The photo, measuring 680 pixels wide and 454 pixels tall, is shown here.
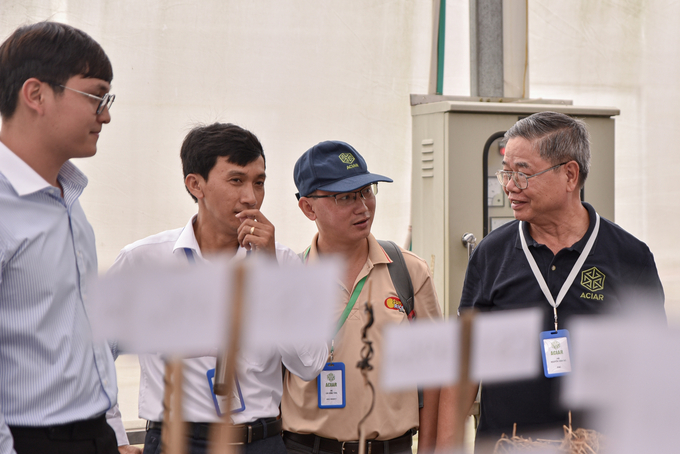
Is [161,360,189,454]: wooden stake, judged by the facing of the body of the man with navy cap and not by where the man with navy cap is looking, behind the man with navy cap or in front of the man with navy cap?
in front

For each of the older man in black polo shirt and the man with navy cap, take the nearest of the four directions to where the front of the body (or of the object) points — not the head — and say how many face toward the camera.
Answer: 2

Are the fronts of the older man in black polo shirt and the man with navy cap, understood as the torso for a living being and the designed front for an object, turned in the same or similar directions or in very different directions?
same or similar directions

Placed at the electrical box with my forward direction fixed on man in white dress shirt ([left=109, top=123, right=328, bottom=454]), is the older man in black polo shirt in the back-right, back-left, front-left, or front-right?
front-left

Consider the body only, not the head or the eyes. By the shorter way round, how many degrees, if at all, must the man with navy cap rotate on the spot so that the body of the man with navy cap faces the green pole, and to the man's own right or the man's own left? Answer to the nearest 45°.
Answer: approximately 180°

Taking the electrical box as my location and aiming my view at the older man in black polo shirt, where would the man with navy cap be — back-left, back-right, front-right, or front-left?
front-right

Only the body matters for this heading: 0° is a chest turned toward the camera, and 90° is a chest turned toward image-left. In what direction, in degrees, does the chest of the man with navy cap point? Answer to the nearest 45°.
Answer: approximately 0°

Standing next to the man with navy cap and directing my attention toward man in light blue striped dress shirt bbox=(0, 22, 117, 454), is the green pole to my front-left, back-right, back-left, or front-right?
back-right

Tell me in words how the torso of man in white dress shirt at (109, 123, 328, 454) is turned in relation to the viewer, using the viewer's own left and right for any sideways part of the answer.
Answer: facing the viewer and to the right of the viewer

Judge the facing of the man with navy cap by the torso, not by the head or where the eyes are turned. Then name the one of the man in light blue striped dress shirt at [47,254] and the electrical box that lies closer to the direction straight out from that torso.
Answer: the man in light blue striped dress shirt

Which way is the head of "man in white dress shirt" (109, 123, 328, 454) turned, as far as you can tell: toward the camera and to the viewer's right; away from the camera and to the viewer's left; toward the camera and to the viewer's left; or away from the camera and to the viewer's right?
toward the camera and to the viewer's right

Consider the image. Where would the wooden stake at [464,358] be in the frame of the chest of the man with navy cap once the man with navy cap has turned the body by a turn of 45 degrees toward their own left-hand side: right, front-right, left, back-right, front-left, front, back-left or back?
front-right

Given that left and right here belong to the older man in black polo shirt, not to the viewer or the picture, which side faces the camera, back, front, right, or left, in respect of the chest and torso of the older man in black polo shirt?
front
